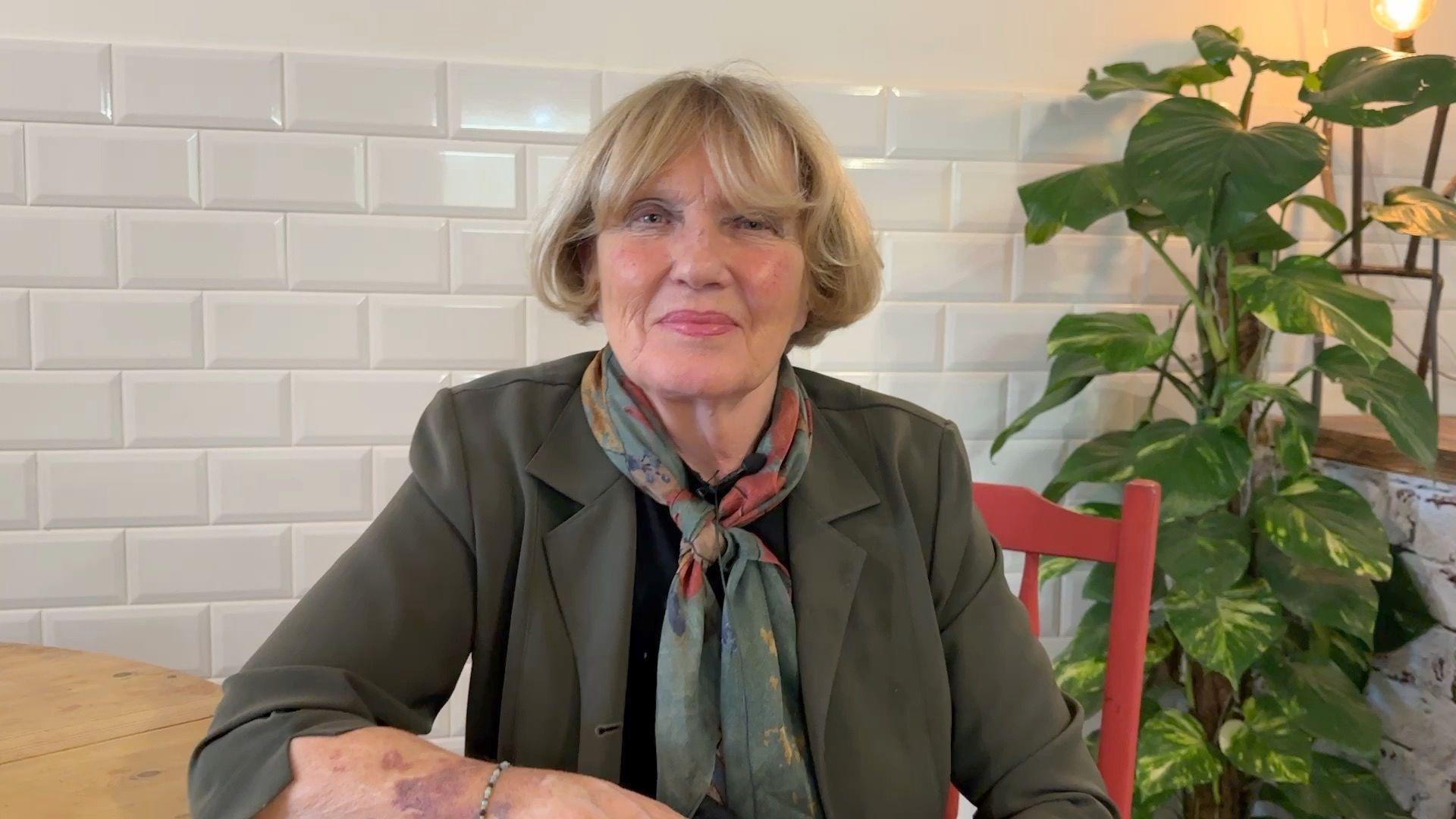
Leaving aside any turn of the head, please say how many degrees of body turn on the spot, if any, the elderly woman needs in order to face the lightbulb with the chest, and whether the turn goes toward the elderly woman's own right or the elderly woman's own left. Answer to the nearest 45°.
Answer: approximately 135° to the elderly woman's own left

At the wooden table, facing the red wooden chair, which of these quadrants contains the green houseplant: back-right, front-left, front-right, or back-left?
front-left

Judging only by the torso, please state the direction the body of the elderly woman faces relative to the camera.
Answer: toward the camera

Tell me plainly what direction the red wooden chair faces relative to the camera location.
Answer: facing the viewer and to the left of the viewer
